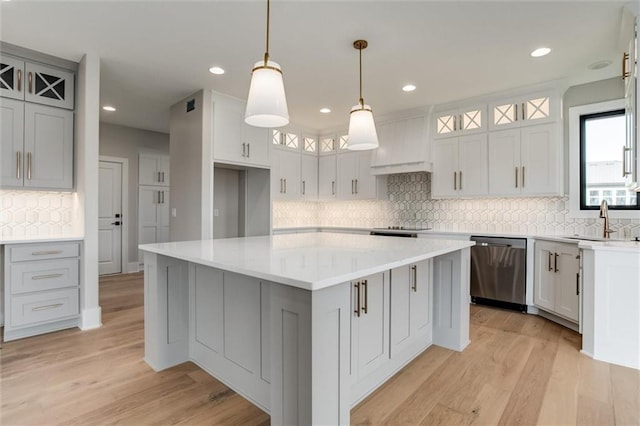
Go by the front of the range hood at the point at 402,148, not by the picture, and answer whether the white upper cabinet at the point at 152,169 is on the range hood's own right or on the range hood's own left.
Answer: on the range hood's own right

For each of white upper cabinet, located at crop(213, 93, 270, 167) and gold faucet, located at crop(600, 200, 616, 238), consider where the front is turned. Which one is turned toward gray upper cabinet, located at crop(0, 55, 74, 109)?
the gold faucet

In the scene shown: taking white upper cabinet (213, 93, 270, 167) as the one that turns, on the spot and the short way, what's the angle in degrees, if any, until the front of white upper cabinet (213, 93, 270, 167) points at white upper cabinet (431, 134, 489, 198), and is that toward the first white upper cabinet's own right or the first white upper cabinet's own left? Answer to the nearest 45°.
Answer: approximately 45° to the first white upper cabinet's own left

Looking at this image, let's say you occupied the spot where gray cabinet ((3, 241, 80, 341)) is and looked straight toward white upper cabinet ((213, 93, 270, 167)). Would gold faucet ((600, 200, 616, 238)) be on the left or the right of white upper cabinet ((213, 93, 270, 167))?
right
